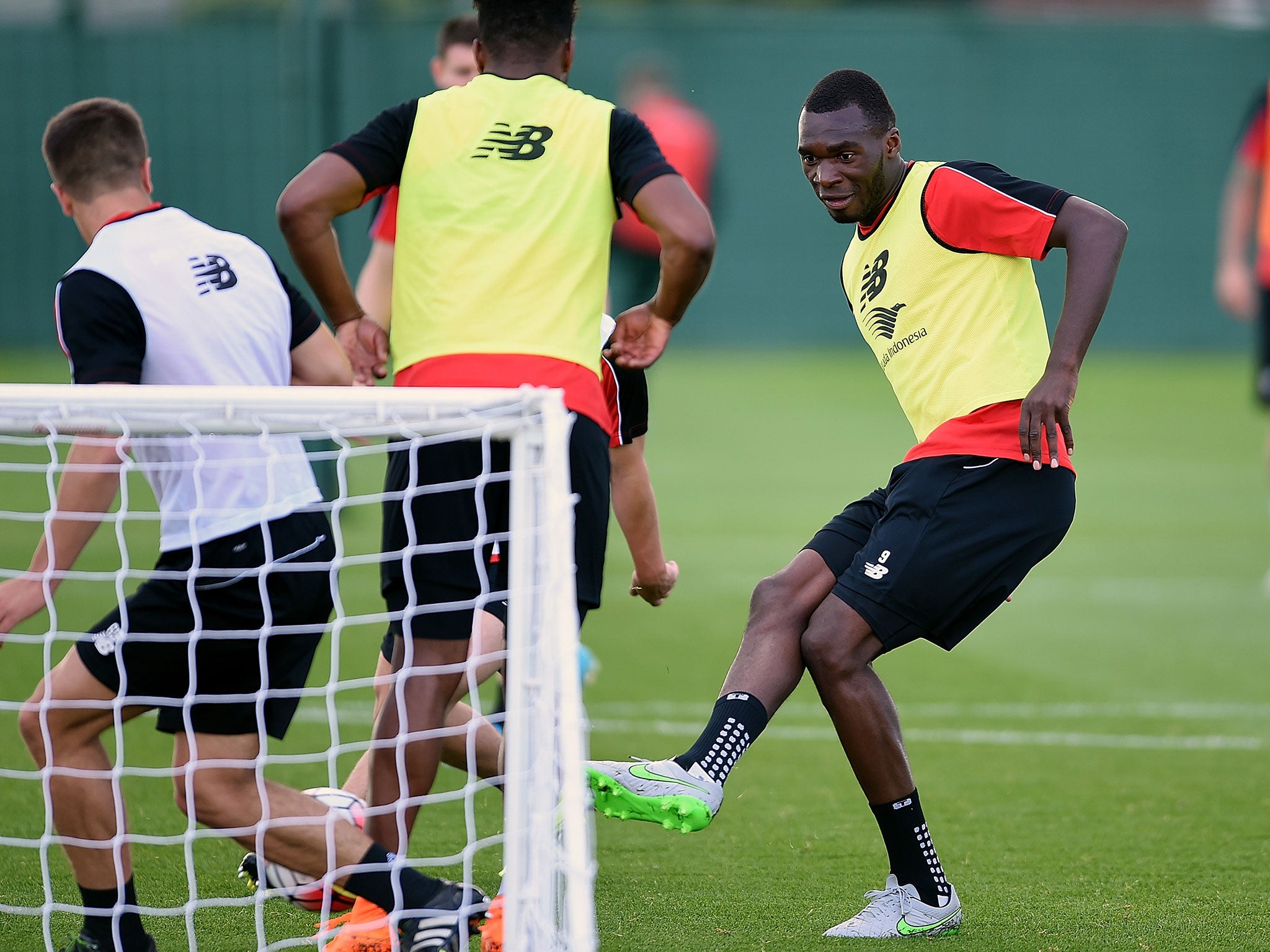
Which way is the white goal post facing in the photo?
away from the camera

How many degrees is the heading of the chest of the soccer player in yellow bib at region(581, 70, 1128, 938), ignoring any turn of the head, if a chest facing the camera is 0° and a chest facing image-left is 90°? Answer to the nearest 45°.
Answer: approximately 45°

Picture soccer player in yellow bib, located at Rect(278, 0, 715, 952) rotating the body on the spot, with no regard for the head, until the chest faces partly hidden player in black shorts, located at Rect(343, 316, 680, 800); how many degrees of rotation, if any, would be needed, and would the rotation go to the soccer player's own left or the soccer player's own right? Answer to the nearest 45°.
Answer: approximately 45° to the soccer player's own right

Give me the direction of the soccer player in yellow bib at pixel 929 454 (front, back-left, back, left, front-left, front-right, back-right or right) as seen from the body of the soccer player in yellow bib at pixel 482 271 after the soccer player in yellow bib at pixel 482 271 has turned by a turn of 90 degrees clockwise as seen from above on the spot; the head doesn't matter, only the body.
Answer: front

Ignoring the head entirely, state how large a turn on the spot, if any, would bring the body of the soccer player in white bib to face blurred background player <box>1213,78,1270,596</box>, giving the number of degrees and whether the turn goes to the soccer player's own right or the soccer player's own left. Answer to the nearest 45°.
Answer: approximately 90° to the soccer player's own right

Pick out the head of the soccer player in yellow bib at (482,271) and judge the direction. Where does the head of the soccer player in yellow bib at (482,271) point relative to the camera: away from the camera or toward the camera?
away from the camera

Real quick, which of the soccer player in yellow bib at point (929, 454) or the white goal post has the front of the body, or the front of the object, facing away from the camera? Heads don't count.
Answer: the white goal post

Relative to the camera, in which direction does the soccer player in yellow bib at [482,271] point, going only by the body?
away from the camera

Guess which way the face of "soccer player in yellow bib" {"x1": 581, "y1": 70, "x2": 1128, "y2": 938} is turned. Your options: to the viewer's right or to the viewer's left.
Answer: to the viewer's left

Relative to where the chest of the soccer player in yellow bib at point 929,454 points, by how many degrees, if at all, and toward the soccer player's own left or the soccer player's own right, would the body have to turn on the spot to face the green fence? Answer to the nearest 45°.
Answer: approximately 135° to the soccer player's own right

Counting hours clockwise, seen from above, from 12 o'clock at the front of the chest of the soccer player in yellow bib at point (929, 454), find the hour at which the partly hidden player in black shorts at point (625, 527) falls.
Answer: The partly hidden player in black shorts is roughly at 2 o'clock from the soccer player in yellow bib.

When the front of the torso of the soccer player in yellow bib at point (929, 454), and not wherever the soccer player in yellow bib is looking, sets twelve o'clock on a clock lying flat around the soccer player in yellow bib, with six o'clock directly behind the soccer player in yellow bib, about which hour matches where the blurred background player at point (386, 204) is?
The blurred background player is roughly at 3 o'clock from the soccer player in yellow bib.

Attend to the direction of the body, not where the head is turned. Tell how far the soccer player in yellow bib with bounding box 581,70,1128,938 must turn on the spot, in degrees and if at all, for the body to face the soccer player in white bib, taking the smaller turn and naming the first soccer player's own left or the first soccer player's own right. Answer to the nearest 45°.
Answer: approximately 45° to the first soccer player's own right
